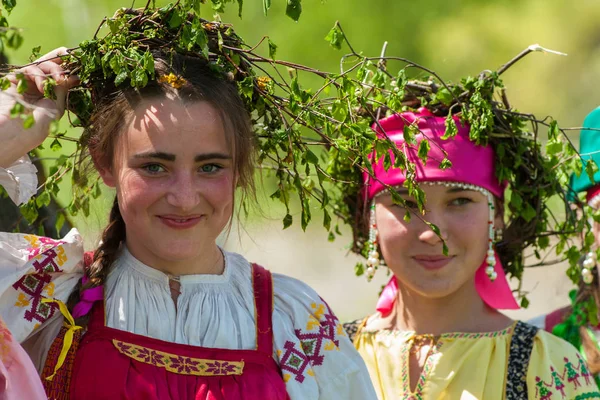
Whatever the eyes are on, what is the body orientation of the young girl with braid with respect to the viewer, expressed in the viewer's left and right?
facing the viewer

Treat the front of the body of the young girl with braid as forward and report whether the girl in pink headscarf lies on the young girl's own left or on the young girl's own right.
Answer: on the young girl's own left
